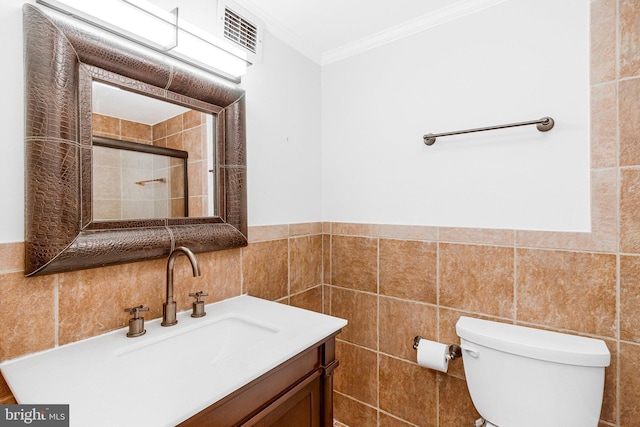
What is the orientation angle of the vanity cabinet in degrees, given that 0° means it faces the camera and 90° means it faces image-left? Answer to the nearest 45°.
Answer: approximately 315°

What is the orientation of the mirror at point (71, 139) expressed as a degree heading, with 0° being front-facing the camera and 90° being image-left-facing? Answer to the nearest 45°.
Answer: approximately 315°

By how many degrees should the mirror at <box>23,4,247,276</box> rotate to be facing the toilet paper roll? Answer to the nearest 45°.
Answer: approximately 45° to its left

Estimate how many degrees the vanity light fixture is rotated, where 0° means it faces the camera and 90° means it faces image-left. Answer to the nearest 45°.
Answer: approximately 315°
